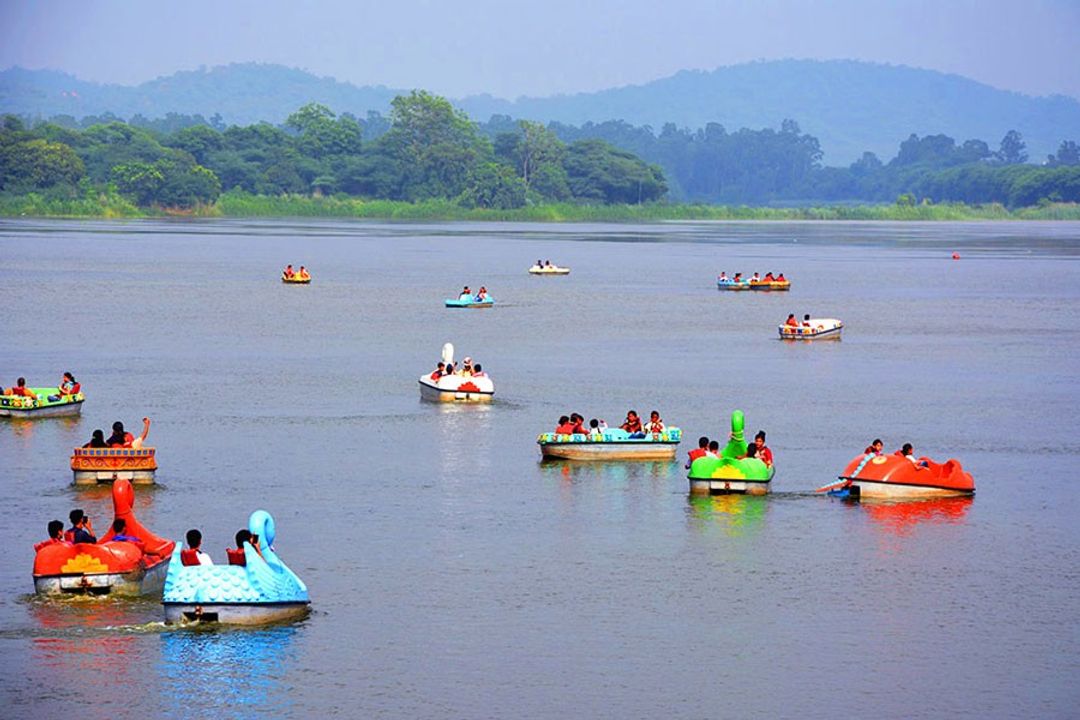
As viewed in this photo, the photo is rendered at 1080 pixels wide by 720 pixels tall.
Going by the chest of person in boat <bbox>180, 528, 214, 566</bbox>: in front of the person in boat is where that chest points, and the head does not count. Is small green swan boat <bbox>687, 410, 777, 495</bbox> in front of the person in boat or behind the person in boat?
in front

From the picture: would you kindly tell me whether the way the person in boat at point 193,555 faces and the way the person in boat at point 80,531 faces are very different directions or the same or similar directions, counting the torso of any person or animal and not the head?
same or similar directions

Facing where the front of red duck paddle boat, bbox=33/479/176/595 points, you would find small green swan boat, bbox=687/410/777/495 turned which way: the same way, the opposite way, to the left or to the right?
the same way

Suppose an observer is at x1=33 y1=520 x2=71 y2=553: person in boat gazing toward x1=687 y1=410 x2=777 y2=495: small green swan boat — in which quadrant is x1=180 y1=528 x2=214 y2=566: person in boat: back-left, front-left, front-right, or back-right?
front-right

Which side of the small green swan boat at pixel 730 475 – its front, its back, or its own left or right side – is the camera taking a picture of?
back

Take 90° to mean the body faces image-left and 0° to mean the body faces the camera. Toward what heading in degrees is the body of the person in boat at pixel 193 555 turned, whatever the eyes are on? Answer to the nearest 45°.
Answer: approximately 225°

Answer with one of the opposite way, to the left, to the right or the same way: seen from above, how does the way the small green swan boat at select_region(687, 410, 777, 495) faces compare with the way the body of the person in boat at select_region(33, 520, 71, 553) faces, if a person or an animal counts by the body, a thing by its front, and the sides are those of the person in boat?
the same way

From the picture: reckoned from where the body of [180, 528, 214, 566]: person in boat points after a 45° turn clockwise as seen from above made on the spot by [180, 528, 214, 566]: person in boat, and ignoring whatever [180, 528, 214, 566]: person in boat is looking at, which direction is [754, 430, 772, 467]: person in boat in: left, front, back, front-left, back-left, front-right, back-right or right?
front-left

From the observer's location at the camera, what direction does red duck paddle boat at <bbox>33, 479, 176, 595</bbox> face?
facing away from the viewer and to the right of the viewer

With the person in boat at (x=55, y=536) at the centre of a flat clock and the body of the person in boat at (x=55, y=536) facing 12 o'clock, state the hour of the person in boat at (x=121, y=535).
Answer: the person in boat at (x=121, y=535) is roughly at 1 o'clock from the person in boat at (x=55, y=536).

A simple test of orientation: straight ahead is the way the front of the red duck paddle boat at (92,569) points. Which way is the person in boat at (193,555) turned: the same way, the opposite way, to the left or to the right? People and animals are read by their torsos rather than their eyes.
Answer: the same way

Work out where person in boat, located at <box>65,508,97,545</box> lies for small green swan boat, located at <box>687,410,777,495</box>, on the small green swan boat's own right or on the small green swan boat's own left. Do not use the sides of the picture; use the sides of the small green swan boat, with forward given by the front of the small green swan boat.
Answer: on the small green swan boat's own left

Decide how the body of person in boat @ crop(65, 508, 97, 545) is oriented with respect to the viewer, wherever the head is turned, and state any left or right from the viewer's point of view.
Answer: facing away from the viewer and to the right of the viewer

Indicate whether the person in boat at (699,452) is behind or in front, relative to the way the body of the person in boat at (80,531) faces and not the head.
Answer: in front

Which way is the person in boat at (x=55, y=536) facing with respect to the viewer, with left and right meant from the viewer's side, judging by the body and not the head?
facing away from the viewer and to the right of the viewer
